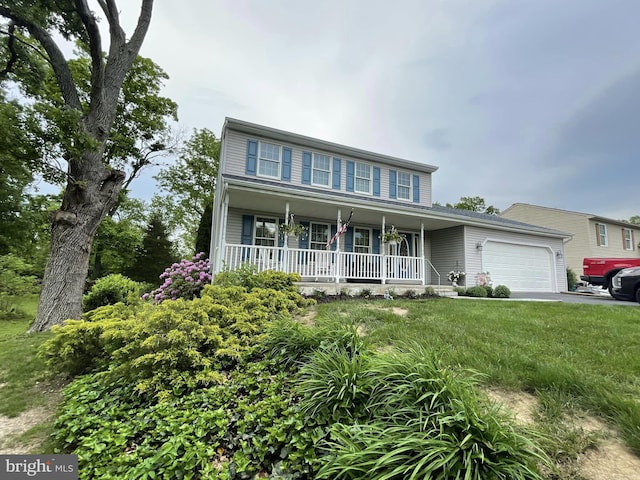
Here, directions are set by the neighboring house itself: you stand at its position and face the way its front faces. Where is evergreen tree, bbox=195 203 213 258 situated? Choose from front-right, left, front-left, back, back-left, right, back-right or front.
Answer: right

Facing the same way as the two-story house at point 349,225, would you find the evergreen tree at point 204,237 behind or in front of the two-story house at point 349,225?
behind

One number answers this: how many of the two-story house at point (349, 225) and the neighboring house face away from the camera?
0

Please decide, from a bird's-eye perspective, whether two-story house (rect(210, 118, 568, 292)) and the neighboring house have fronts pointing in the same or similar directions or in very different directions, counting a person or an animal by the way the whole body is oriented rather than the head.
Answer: same or similar directions

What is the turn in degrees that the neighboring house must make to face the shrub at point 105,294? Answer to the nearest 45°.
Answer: approximately 90° to its right

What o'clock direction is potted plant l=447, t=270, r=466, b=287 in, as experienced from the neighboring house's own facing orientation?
The potted plant is roughly at 2 o'clock from the neighboring house.

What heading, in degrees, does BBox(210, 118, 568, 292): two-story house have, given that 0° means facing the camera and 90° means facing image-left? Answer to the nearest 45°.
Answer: approximately 315°

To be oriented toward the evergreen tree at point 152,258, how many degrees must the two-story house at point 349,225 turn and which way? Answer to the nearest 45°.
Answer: approximately 135° to its right

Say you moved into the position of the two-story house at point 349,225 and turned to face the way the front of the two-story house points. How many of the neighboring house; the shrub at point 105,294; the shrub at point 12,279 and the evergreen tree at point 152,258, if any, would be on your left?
1

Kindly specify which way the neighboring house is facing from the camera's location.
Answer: facing the viewer and to the right of the viewer

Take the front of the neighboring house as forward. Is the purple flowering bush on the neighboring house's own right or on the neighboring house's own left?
on the neighboring house's own right

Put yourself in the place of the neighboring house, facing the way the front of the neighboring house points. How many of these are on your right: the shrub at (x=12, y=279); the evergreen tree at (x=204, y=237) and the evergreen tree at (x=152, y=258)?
3

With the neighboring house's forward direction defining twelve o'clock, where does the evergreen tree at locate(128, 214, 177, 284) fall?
The evergreen tree is roughly at 3 o'clock from the neighboring house.
